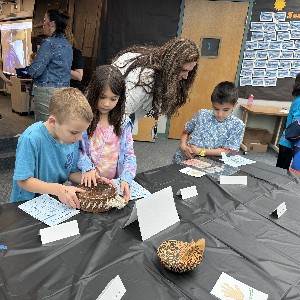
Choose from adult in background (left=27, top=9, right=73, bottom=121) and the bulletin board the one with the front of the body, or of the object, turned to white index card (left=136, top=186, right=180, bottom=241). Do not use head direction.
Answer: the bulletin board

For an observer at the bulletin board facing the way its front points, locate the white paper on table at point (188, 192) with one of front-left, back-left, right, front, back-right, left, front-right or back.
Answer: front

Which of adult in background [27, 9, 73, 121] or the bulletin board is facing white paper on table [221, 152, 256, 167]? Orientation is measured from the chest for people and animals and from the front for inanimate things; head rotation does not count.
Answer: the bulletin board

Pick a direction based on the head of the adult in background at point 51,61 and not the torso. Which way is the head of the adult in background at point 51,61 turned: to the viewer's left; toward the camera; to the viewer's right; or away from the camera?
to the viewer's left

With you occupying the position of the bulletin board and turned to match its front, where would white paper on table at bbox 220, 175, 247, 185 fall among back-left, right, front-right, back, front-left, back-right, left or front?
front

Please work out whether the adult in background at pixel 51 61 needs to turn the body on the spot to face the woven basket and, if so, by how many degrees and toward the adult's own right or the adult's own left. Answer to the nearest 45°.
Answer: approximately 135° to the adult's own left

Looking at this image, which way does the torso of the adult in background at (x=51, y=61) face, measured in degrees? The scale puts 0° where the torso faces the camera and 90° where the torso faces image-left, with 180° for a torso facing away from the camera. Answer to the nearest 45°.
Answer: approximately 135°

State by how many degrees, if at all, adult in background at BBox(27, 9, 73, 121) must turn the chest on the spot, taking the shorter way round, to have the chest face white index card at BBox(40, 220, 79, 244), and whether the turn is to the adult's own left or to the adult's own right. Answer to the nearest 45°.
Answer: approximately 135° to the adult's own left

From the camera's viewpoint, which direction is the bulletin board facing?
toward the camera

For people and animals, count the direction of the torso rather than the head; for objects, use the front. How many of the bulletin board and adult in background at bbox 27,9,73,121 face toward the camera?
1

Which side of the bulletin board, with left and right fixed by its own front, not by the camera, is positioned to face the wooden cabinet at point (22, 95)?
right

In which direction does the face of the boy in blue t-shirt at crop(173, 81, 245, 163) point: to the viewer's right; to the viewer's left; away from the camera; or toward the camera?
toward the camera
